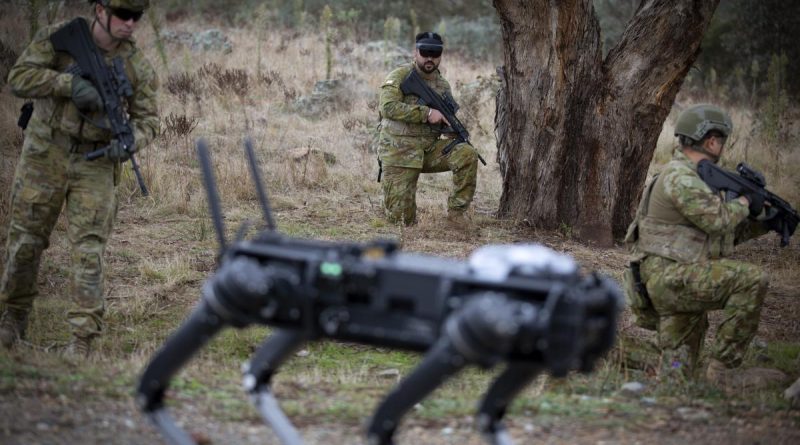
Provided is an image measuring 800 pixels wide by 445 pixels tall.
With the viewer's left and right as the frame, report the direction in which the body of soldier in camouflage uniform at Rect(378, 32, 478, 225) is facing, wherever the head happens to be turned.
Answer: facing the viewer and to the right of the viewer

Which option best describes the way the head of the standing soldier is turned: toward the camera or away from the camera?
toward the camera

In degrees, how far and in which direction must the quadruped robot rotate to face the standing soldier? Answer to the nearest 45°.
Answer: approximately 180°

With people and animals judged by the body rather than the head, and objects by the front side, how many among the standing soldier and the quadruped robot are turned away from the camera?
0

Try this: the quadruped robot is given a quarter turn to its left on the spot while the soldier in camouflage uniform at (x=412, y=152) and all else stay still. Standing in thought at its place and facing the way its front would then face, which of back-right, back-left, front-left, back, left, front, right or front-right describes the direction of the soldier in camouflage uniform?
front-left

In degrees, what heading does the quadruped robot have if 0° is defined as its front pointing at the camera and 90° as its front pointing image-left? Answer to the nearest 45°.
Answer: approximately 315°

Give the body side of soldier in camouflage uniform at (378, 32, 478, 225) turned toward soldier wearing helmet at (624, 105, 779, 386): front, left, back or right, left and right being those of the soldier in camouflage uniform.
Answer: front

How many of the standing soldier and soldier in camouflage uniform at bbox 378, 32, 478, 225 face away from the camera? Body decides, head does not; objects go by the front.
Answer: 0

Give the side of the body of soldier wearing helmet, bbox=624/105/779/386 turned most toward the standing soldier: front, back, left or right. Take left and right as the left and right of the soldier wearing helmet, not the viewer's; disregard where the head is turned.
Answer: back

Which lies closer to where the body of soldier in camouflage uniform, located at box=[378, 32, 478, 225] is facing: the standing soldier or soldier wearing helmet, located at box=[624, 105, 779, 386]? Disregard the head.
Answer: the soldier wearing helmet

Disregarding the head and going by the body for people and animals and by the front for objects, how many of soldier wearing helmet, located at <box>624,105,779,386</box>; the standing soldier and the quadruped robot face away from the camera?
0

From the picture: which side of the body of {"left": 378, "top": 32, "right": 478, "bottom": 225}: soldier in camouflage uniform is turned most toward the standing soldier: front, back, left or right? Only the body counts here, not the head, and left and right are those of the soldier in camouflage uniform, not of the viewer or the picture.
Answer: right

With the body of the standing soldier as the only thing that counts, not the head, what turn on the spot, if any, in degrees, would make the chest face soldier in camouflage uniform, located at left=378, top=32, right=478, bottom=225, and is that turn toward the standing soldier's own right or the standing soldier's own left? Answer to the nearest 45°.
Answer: approximately 90° to the standing soldier's own left

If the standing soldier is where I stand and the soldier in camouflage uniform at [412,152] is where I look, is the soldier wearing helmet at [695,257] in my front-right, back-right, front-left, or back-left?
front-right

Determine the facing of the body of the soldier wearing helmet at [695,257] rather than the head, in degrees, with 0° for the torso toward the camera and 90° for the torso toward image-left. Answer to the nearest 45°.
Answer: approximately 270°
